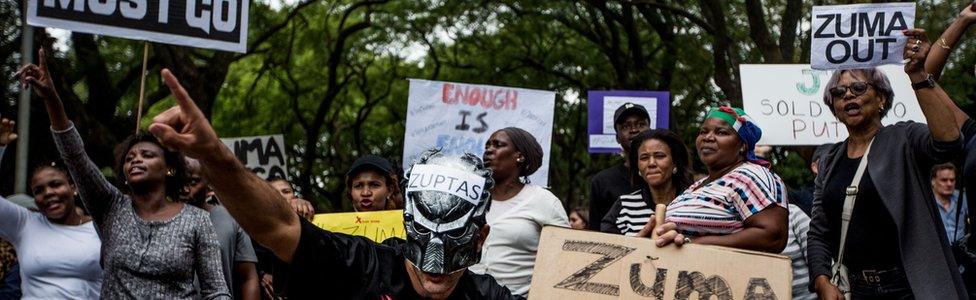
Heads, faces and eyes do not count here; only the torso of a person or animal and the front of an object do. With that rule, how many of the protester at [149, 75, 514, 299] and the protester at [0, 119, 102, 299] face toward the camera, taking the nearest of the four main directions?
2

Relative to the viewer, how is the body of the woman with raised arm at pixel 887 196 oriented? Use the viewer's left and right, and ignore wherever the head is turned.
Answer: facing the viewer and to the left of the viewer

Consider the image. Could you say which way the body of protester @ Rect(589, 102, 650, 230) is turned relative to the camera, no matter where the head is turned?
toward the camera

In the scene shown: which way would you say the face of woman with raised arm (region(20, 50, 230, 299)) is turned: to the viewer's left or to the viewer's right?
to the viewer's left

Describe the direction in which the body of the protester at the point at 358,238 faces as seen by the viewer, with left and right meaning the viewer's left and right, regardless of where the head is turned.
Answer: facing the viewer

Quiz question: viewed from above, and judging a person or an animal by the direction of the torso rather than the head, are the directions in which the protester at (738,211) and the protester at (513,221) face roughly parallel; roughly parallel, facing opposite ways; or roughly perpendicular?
roughly parallel

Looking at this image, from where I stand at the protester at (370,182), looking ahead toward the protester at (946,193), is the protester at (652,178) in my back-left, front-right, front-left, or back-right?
front-right

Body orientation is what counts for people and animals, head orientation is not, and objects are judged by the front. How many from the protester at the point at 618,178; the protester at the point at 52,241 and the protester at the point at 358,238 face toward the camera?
3

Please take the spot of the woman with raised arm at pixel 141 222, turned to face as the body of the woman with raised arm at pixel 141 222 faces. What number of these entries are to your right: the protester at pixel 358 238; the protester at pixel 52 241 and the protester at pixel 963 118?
1

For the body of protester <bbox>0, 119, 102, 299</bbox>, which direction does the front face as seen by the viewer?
toward the camera

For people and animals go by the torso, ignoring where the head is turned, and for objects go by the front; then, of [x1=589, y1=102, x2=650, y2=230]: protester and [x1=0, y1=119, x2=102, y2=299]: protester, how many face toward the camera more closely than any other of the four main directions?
2

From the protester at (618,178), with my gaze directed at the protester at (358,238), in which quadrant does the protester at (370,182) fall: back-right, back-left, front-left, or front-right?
front-right
